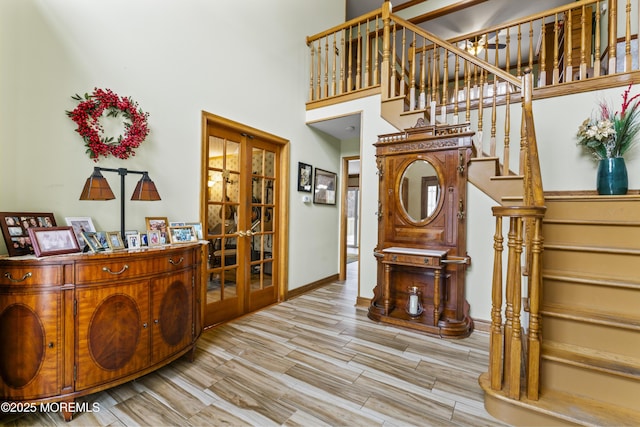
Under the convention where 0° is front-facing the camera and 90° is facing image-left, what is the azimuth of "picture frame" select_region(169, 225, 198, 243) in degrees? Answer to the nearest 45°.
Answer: approximately 0°

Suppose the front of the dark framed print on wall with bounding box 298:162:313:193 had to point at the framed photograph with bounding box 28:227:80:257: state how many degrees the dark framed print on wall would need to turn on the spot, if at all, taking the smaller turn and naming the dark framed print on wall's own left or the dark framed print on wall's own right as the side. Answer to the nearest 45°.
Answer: approximately 90° to the dark framed print on wall's own right

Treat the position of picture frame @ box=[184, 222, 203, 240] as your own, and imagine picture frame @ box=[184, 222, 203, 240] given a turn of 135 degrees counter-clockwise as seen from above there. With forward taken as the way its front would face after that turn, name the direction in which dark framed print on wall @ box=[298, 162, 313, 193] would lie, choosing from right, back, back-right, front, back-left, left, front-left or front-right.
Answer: front

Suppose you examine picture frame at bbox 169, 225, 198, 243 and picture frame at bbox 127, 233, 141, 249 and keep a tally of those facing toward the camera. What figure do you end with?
2

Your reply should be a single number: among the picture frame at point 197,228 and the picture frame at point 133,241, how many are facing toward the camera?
2

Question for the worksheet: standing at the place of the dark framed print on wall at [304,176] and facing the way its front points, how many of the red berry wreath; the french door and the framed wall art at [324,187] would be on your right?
2

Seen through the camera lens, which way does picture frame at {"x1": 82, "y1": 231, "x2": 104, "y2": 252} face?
facing the viewer and to the right of the viewer

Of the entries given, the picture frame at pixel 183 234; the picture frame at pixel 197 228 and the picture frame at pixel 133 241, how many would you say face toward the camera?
3

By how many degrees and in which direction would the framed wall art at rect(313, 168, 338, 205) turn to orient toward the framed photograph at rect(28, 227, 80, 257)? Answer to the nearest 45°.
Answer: approximately 90° to its right

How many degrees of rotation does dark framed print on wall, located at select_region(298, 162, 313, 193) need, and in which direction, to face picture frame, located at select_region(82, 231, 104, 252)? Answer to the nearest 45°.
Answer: approximately 90° to its right

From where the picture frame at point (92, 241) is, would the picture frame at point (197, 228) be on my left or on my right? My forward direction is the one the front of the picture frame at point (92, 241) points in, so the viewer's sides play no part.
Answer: on my left
